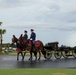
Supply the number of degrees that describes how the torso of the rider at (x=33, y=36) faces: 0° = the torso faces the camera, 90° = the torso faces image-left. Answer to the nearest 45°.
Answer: approximately 90°
